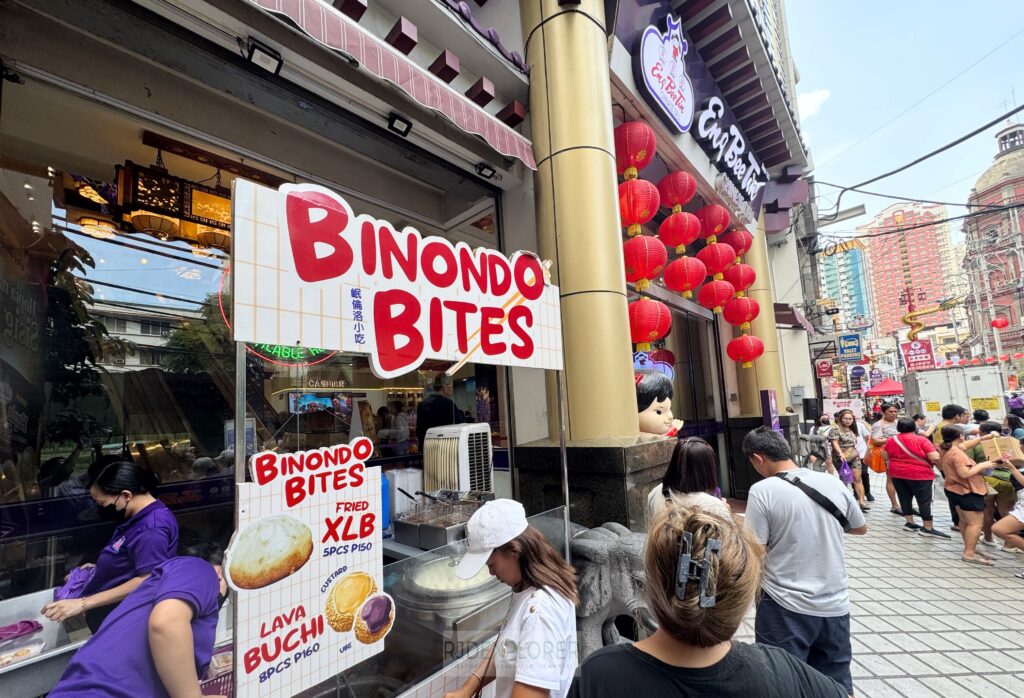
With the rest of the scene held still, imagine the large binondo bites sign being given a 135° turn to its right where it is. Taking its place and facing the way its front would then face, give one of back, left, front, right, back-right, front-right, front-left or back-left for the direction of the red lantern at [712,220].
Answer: back-right

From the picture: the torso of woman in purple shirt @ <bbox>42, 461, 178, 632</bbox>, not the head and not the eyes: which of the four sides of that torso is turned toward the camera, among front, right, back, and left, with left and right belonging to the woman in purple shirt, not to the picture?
left

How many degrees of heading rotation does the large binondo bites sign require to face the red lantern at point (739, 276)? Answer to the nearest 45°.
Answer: approximately 90° to its left

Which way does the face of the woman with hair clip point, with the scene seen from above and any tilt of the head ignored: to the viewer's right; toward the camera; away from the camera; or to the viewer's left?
away from the camera

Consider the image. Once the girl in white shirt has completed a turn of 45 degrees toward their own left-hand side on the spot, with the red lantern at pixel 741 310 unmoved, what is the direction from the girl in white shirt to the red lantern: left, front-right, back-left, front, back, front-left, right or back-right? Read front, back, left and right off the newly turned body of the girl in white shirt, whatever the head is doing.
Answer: back

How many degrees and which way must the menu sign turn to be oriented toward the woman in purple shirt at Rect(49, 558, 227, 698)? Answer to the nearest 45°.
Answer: approximately 135° to its right

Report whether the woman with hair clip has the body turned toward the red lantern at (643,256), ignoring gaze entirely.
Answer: yes

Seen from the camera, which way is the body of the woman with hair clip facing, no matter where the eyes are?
away from the camera

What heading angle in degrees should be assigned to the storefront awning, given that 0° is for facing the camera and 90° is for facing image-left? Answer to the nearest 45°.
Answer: approximately 315°

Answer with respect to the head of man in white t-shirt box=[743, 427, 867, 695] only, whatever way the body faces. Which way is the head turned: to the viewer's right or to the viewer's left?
to the viewer's left

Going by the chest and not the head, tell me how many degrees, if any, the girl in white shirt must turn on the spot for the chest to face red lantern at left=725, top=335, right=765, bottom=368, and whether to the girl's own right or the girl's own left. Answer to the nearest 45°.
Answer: approximately 135° to the girl's own right

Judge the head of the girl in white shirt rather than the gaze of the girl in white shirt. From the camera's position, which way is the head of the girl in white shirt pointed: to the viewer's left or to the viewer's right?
to the viewer's left
